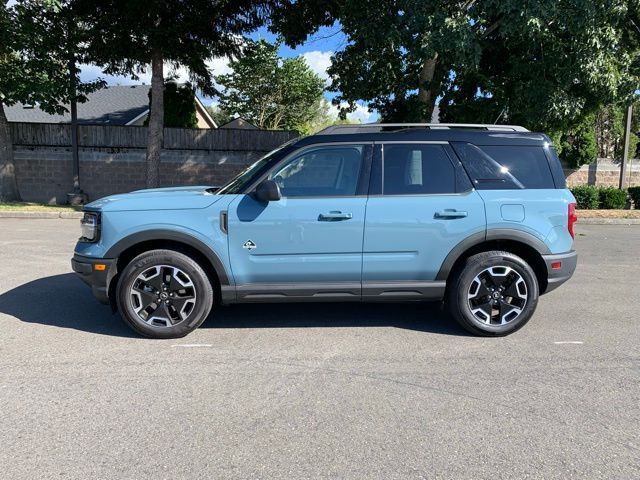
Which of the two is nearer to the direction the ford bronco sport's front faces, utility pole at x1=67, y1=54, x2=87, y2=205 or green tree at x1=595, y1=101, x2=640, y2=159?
the utility pole

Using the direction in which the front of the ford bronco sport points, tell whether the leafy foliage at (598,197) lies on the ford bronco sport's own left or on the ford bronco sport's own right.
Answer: on the ford bronco sport's own right

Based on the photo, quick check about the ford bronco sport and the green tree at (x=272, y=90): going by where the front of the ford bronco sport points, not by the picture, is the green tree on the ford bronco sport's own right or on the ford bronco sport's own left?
on the ford bronco sport's own right

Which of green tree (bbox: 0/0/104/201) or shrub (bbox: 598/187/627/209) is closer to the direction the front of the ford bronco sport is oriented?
the green tree

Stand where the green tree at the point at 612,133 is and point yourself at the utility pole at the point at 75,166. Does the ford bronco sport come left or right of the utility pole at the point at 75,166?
left

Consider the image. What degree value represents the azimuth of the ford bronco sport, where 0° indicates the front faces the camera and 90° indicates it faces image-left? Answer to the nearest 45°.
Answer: approximately 90°

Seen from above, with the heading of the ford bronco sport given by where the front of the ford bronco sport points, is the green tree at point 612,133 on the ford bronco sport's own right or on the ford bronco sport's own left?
on the ford bronco sport's own right

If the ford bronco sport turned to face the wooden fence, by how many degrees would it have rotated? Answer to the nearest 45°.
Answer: approximately 45° to its right

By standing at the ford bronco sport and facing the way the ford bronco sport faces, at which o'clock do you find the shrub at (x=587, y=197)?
The shrub is roughly at 4 o'clock from the ford bronco sport.

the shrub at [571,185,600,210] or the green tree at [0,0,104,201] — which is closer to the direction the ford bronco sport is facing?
the green tree
